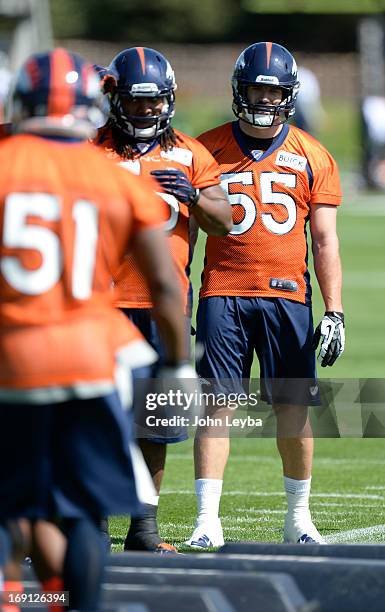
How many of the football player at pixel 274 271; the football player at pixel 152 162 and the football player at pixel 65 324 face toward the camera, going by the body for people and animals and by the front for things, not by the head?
2

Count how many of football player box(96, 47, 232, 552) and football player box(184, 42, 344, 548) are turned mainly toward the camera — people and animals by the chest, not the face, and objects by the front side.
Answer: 2

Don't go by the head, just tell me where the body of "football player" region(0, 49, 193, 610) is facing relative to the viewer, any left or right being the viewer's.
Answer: facing away from the viewer

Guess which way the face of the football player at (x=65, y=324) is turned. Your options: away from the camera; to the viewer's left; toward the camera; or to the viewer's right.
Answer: away from the camera

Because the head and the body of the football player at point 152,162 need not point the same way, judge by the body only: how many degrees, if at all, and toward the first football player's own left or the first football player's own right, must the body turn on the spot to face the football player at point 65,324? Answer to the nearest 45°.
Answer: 0° — they already face them

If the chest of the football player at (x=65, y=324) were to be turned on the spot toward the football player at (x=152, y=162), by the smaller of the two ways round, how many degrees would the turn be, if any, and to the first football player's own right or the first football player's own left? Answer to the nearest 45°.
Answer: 0° — they already face them

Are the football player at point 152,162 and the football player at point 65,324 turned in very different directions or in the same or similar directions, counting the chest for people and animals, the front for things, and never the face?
very different directions
